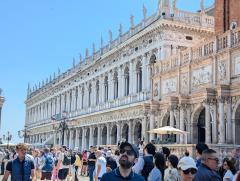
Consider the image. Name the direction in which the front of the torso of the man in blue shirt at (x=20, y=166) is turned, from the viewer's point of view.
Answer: toward the camera

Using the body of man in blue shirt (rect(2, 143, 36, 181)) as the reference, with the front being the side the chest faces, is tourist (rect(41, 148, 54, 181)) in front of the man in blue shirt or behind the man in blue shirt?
behind

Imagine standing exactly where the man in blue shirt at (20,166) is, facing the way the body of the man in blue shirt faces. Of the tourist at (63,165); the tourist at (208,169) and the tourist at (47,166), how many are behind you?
2

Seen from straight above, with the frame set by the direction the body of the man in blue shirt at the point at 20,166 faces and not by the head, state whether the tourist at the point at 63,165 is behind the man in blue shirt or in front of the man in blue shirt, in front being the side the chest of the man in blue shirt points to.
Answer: behind

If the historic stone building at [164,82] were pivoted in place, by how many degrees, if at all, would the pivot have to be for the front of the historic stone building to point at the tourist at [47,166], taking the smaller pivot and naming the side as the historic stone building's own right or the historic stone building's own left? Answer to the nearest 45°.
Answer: approximately 45° to the historic stone building's own left

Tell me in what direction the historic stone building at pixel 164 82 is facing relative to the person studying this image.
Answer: facing the viewer and to the left of the viewer
